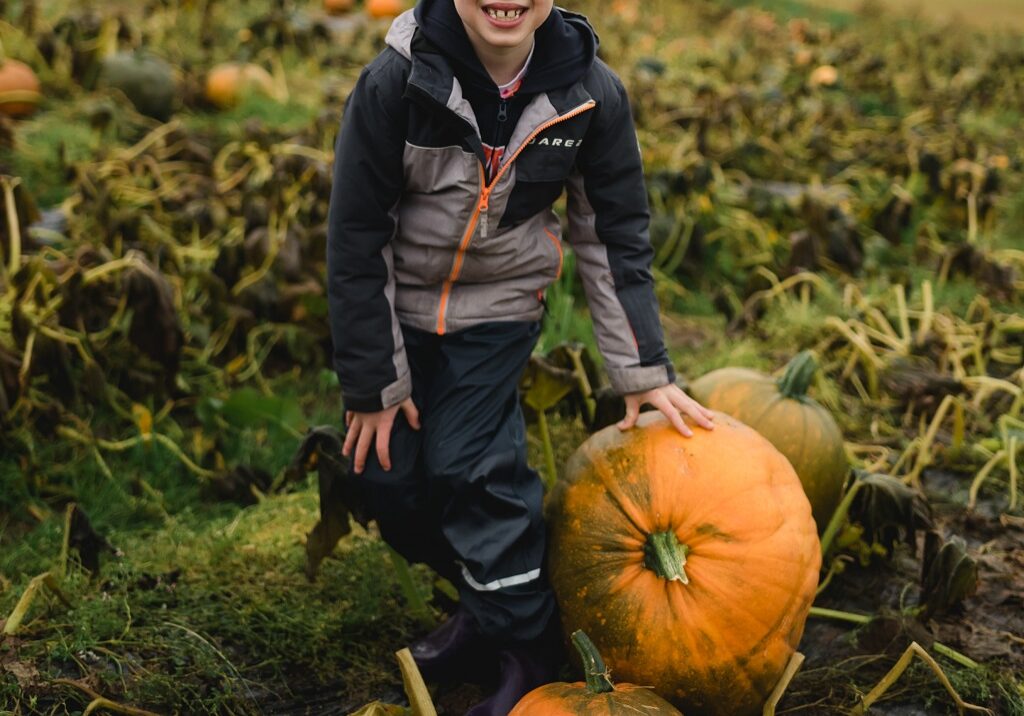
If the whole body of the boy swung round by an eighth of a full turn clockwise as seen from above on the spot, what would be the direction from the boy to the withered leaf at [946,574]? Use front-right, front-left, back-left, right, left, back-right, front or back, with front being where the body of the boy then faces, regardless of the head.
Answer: back-left

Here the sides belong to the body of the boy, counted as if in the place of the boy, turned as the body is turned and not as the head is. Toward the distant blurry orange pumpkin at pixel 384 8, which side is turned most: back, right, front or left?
back

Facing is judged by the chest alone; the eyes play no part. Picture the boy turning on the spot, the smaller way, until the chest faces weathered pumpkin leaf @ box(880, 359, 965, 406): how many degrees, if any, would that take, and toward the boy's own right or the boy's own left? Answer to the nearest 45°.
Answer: approximately 135° to the boy's own left

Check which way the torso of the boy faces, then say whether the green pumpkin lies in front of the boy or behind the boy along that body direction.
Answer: behind

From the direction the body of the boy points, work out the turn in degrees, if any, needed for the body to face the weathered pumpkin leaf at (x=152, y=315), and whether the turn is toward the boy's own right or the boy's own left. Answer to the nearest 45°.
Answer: approximately 135° to the boy's own right

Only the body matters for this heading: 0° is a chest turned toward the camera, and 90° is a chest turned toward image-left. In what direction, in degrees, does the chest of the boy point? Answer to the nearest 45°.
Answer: approximately 0°

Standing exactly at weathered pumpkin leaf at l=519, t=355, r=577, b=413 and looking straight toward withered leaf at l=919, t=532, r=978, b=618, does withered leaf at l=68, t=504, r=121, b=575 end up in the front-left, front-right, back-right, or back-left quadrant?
back-right

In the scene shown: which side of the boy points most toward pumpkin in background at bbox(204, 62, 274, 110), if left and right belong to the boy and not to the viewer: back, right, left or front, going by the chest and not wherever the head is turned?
back

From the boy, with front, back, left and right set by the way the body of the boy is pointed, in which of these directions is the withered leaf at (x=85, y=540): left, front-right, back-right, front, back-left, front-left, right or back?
right

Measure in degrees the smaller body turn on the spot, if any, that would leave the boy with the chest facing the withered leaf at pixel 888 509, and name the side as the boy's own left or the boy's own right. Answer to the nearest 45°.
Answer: approximately 90° to the boy's own left

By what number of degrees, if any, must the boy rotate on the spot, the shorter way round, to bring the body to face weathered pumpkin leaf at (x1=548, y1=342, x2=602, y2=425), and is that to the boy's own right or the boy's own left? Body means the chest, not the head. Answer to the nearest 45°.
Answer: approximately 135° to the boy's own left
